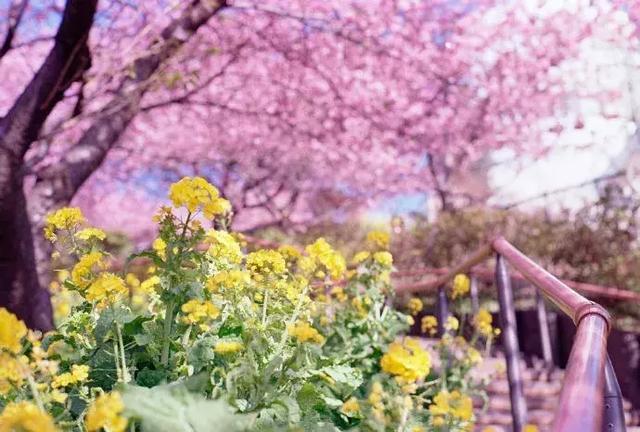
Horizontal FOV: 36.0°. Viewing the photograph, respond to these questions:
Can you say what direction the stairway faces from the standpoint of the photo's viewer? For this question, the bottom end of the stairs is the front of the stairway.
facing the viewer

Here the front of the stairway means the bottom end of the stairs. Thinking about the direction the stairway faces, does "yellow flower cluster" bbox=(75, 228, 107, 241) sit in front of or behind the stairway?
in front

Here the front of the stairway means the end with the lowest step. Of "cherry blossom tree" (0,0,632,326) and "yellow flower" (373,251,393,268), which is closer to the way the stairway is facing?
the yellow flower

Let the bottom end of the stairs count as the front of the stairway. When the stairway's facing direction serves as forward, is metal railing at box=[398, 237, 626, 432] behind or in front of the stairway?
in front

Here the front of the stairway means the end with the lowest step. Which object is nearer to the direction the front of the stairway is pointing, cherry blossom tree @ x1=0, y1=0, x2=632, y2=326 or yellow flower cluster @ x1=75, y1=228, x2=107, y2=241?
the yellow flower cluster

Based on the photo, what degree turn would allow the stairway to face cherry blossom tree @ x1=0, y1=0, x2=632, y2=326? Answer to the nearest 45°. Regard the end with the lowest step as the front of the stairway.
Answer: approximately 135° to its right
